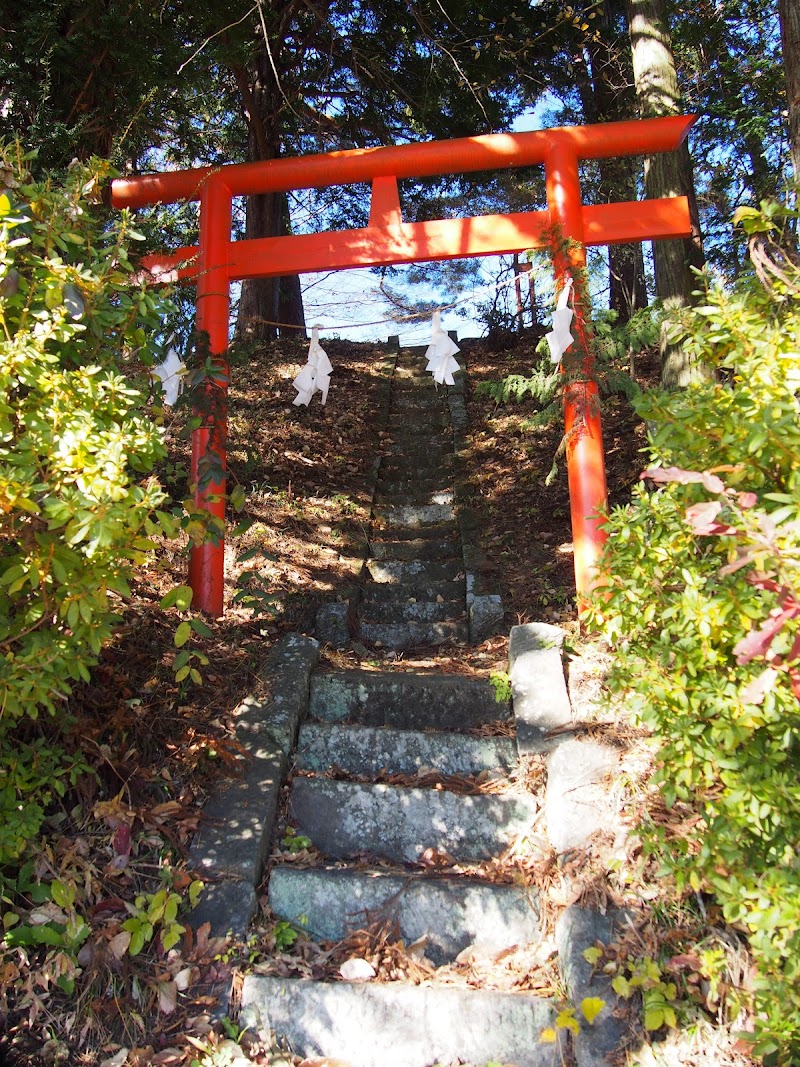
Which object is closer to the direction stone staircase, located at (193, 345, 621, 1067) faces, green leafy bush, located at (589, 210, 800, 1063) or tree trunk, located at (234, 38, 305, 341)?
the green leafy bush

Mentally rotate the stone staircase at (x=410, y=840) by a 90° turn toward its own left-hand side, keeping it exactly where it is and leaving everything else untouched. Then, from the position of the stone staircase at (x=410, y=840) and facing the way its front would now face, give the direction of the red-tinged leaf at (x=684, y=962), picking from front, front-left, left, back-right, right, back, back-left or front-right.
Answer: front-right

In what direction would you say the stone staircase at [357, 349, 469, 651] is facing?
toward the camera

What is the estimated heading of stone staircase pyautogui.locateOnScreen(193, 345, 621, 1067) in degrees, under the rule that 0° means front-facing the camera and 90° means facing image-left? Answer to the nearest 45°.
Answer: approximately 0°

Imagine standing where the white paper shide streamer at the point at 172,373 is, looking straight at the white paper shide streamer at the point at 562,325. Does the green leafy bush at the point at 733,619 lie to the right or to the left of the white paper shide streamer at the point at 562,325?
right

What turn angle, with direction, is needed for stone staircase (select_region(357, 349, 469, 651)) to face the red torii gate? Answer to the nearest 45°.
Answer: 0° — it already faces it

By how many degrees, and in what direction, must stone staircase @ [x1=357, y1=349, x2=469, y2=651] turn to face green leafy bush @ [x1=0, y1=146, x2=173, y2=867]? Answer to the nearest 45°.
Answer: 0° — it already faces it
